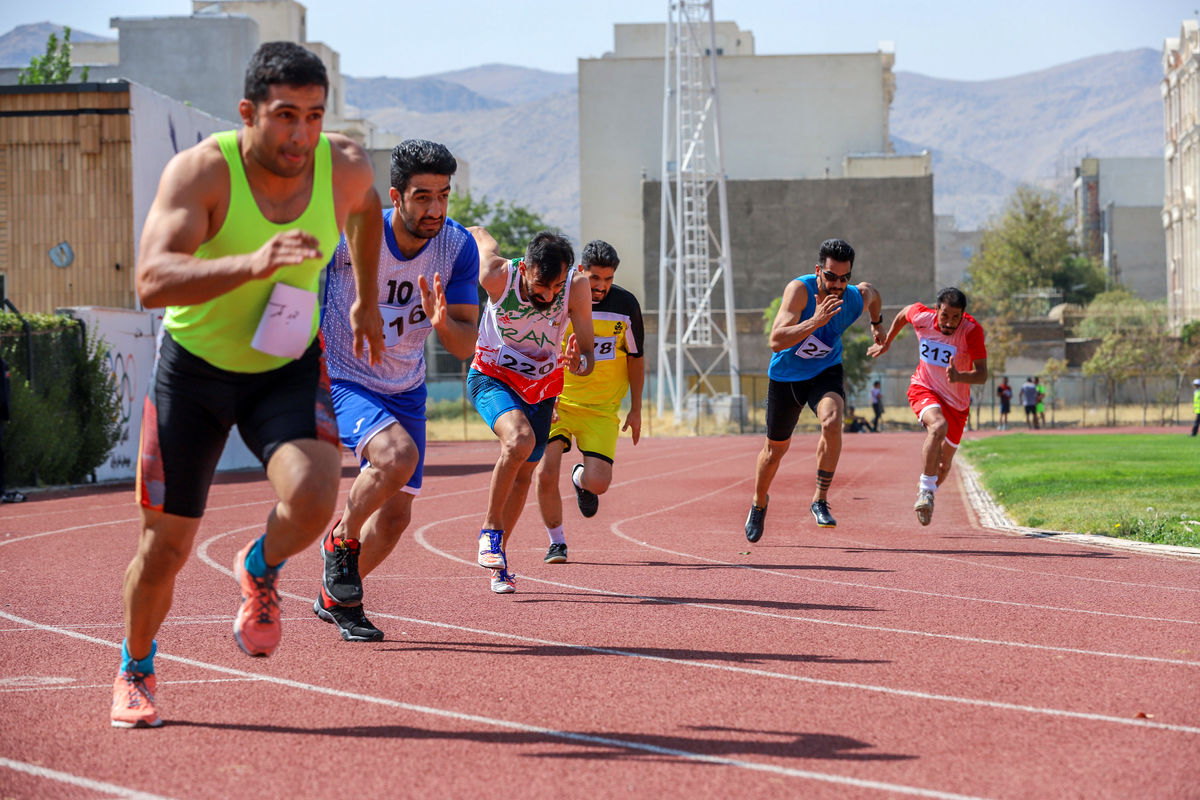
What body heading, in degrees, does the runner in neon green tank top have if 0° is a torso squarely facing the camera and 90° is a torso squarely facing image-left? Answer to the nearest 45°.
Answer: approximately 315°

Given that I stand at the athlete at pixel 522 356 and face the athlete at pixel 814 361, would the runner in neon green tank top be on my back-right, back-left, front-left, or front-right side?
back-right

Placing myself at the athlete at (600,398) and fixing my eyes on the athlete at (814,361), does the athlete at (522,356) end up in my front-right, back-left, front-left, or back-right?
back-right

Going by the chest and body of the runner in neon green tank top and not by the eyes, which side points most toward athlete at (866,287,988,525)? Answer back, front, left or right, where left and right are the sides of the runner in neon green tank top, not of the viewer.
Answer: left

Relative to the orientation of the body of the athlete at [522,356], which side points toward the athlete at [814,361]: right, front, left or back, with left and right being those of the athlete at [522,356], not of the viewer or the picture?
left

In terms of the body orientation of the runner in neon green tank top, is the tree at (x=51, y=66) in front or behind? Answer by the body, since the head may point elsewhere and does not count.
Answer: behind

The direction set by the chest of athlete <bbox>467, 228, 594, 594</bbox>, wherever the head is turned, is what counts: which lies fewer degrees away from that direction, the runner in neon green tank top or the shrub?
the runner in neon green tank top
